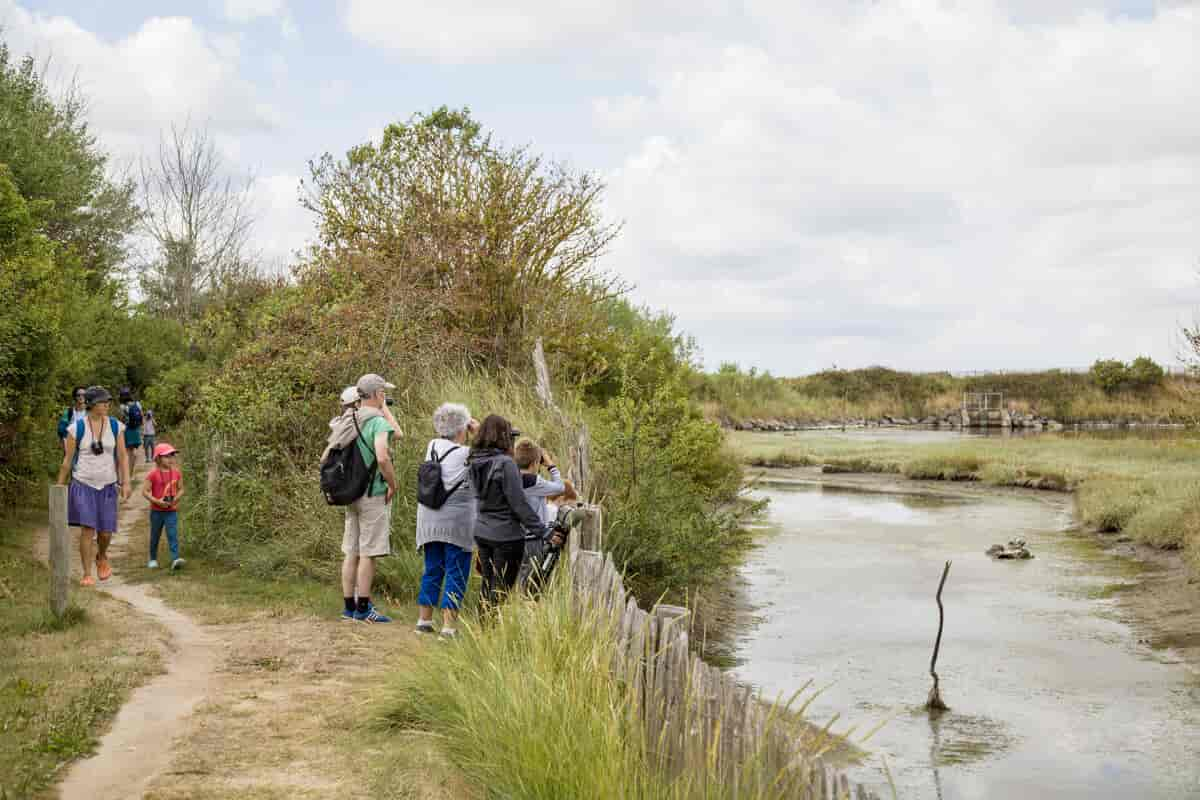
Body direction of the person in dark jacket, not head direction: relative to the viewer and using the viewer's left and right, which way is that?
facing away from the viewer and to the right of the viewer

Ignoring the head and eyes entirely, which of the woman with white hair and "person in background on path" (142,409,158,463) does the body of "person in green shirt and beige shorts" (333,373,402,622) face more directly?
the woman with white hair

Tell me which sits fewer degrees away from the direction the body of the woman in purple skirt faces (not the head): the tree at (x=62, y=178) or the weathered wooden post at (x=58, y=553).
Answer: the weathered wooden post

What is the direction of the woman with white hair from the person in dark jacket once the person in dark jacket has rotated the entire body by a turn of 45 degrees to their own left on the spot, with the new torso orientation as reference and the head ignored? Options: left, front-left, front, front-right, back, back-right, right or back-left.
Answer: front-left

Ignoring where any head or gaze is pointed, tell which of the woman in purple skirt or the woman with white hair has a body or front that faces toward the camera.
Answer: the woman in purple skirt

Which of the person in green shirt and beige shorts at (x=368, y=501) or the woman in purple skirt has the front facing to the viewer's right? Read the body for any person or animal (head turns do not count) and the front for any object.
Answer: the person in green shirt and beige shorts

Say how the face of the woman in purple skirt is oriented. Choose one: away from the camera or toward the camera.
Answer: toward the camera

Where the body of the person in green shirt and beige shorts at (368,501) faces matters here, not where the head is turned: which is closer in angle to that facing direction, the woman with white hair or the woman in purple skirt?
the woman with white hair

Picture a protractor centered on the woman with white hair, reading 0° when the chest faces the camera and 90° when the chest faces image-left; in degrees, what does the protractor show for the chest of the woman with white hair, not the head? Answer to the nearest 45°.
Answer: approximately 225°

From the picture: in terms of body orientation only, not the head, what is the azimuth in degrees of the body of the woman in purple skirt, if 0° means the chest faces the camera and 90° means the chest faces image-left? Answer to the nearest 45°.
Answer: approximately 0°

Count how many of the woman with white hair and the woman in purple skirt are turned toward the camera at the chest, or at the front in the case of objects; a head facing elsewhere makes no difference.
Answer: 1

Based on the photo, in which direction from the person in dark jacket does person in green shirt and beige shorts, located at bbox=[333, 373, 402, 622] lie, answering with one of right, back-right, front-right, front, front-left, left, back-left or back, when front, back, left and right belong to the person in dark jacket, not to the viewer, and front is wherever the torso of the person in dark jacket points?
left

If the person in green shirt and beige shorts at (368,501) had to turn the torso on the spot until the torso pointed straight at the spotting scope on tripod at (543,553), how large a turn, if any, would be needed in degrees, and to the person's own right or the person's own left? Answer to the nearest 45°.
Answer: approximately 45° to the person's own right
